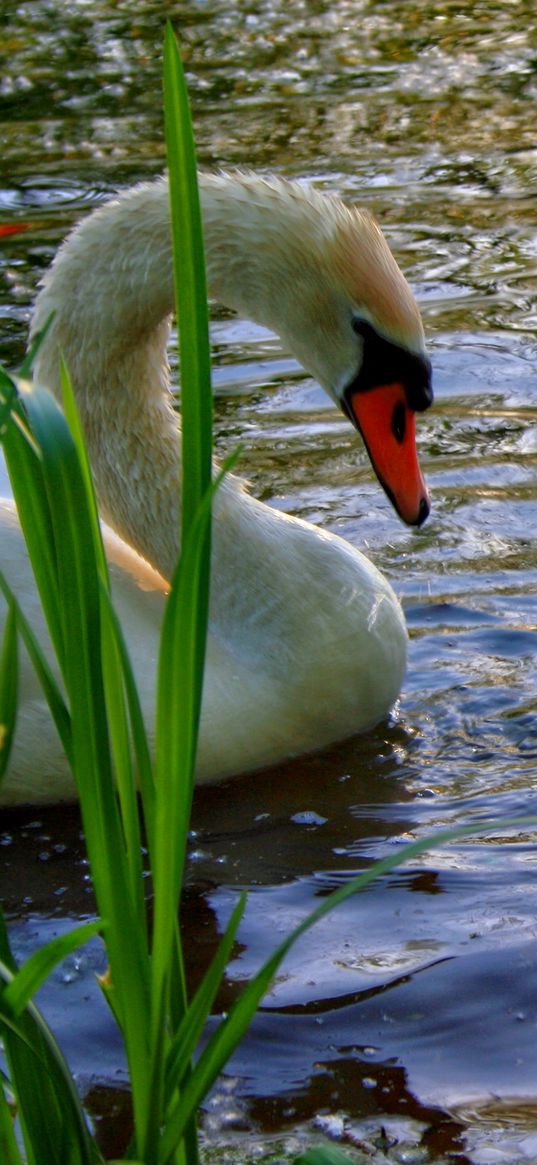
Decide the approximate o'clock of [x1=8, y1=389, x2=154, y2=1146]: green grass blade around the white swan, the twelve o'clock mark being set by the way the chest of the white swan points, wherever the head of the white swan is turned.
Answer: The green grass blade is roughly at 3 o'clock from the white swan.

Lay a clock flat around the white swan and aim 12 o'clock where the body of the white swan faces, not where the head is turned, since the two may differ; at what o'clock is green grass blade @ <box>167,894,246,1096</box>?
The green grass blade is roughly at 3 o'clock from the white swan.

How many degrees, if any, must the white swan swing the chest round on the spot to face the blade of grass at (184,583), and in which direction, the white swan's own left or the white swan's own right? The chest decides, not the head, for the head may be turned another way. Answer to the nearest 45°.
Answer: approximately 90° to the white swan's own right

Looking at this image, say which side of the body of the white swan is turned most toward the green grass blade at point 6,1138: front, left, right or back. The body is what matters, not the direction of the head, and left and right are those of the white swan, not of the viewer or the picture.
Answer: right

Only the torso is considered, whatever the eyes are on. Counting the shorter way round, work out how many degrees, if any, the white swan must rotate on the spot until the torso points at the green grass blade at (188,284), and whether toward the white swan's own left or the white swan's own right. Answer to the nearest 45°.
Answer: approximately 90° to the white swan's own right

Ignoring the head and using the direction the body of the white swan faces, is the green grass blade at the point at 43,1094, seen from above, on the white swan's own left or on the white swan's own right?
on the white swan's own right

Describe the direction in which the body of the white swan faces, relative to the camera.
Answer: to the viewer's right

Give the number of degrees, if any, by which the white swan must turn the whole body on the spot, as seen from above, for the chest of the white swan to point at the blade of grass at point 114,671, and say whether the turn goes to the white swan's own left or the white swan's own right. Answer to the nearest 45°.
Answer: approximately 90° to the white swan's own right

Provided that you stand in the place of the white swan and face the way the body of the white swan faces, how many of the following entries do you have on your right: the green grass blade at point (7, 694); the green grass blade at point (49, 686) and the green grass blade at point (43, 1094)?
3

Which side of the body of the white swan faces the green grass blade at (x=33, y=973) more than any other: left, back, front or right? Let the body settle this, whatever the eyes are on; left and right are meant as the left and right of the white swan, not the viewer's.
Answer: right

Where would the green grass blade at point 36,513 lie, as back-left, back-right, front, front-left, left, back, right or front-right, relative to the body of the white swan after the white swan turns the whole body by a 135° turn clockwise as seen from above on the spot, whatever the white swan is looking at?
front-left
